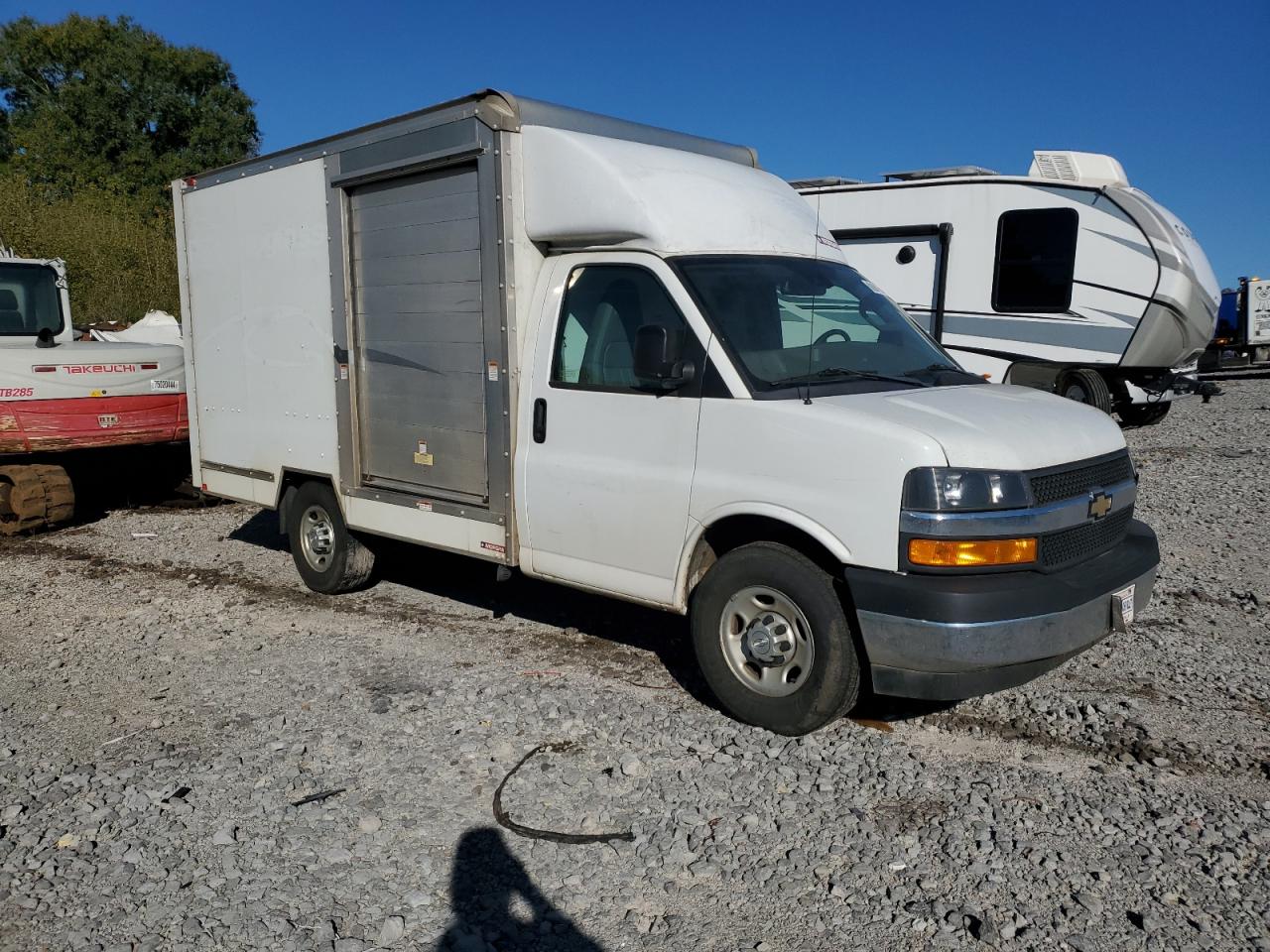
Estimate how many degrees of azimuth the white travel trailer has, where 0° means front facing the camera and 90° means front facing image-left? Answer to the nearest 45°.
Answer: approximately 315°

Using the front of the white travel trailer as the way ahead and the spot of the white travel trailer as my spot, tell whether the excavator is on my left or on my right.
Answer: on my right

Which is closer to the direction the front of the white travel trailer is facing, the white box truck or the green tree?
the white box truck

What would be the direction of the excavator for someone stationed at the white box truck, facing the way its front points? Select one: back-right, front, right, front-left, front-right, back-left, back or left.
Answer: back

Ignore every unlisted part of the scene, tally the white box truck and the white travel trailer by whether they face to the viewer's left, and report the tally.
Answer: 0

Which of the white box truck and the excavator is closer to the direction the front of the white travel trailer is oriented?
the white box truck

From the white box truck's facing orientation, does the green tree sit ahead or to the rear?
to the rear

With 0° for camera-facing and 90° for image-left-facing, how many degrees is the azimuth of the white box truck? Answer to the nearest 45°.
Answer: approximately 315°

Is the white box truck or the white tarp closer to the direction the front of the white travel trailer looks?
the white box truck

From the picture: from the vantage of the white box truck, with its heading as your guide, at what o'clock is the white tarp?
The white tarp is roughly at 6 o'clock from the white box truck.
